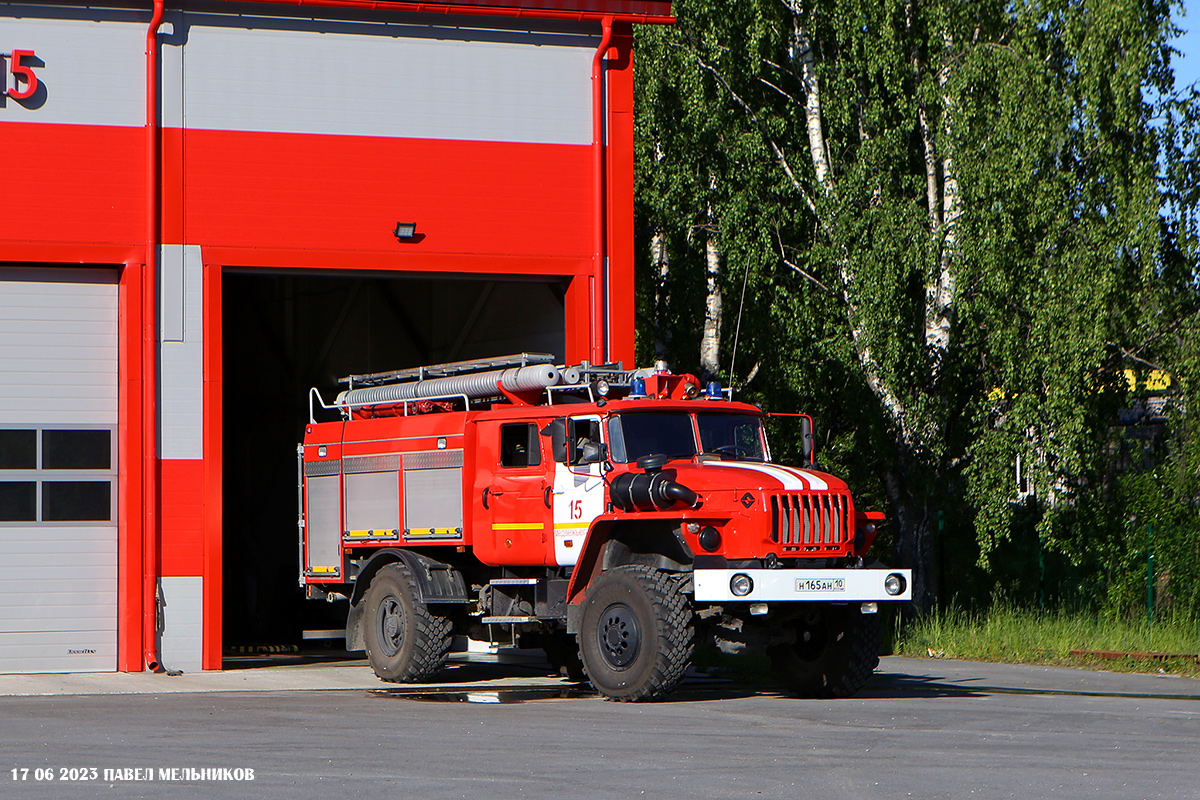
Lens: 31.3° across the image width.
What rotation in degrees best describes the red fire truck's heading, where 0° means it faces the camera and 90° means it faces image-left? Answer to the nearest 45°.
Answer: approximately 315°

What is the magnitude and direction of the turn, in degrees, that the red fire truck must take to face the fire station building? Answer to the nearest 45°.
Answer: approximately 180°

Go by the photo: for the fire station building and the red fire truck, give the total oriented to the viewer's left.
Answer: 0

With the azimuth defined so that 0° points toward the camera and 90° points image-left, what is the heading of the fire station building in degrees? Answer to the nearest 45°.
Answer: approximately 0°

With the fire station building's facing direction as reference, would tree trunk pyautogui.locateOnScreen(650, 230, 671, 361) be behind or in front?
behind

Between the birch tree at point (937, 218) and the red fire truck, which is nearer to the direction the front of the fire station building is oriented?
the red fire truck

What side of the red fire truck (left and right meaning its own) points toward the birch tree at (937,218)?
left

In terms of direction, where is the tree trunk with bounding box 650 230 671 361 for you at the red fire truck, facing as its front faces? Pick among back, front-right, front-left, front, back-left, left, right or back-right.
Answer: back-left
